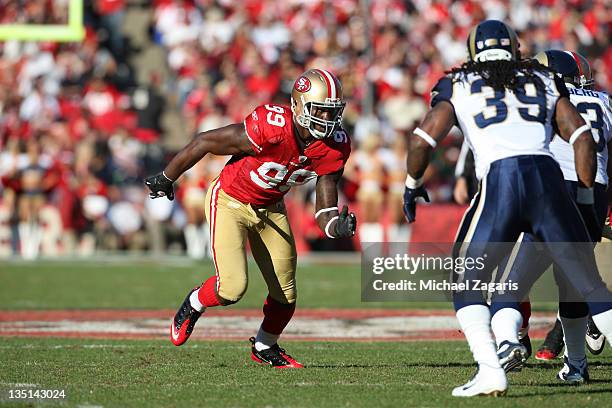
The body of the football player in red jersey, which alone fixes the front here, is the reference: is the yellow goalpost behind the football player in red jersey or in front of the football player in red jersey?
behind

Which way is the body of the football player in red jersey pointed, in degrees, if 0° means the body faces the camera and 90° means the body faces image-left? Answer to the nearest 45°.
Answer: approximately 315°

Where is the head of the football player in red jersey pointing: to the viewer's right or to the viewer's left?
to the viewer's right
